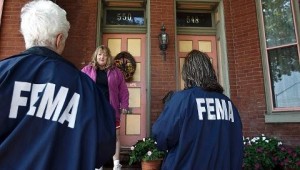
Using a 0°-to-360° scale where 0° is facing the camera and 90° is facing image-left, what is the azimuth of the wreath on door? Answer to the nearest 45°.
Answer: approximately 0°

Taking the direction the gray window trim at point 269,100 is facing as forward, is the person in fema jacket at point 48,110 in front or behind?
in front

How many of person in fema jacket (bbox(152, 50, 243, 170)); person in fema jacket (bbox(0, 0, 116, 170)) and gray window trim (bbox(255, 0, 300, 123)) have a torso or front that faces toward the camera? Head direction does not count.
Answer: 1

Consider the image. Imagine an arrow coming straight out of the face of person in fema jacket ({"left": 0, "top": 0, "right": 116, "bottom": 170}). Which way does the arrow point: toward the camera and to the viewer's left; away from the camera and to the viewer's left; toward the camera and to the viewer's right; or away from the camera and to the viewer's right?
away from the camera and to the viewer's right

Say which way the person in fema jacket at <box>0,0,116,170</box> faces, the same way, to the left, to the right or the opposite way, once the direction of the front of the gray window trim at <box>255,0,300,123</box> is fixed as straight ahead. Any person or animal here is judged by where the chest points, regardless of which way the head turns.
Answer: the opposite way

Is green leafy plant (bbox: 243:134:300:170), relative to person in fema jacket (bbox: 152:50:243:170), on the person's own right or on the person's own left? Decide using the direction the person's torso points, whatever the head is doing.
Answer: on the person's own right

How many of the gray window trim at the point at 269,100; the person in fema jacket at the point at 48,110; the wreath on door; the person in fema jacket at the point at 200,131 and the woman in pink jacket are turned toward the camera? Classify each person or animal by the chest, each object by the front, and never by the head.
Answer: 3

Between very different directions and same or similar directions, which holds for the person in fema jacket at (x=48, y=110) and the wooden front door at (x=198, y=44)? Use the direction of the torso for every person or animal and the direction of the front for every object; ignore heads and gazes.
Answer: very different directions

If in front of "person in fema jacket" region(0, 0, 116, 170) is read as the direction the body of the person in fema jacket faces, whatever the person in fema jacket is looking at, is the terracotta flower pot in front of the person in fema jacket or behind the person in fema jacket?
in front

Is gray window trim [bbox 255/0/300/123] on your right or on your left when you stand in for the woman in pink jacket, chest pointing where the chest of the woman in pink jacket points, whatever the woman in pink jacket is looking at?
on your left

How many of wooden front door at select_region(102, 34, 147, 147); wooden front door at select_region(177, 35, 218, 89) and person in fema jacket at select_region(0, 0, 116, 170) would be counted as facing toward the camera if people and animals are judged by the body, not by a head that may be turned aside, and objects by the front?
2

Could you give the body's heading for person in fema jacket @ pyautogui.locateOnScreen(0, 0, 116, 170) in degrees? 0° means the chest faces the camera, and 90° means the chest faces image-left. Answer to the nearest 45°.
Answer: approximately 225°

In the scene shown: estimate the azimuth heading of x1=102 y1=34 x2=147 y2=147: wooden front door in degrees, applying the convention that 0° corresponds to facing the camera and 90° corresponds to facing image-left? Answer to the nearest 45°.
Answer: approximately 0°

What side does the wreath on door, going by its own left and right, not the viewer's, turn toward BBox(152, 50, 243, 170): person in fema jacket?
front

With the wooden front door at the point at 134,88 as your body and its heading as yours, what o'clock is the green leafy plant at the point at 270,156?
The green leafy plant is roughly at 10 o'clock from the wooden front door.
